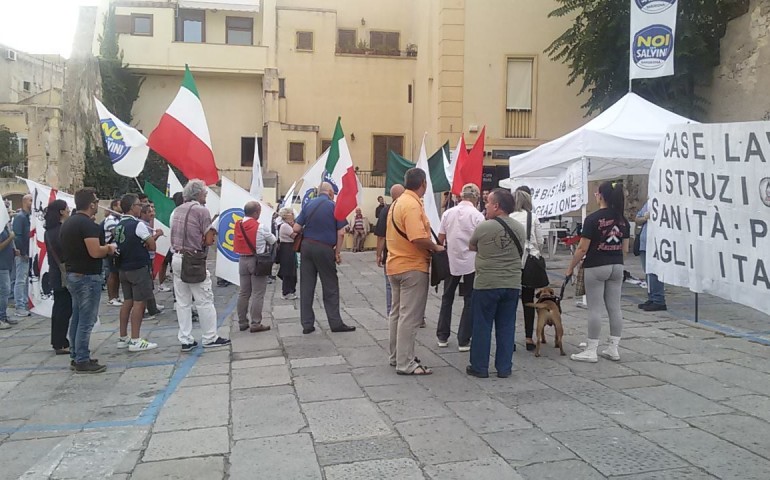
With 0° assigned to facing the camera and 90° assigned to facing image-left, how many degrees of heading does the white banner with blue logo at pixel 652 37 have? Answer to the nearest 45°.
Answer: approximately 0°

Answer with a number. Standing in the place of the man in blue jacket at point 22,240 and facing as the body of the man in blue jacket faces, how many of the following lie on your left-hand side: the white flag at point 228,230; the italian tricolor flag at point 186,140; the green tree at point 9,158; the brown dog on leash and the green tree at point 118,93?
2

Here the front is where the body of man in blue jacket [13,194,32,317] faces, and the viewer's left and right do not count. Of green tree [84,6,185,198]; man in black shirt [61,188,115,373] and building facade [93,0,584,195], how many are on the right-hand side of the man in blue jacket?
1

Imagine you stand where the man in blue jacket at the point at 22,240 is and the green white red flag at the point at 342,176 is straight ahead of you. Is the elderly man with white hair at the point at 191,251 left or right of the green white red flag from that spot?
right

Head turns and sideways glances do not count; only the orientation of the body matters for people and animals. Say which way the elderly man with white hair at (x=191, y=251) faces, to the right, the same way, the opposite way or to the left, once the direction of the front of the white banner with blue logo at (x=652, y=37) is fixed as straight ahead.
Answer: the opposite way

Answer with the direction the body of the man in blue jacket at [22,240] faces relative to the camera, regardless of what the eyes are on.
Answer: to the viewer's right

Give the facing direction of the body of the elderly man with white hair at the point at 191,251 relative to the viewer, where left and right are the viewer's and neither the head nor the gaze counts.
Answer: facing away from the viewer and to the right of the viewer

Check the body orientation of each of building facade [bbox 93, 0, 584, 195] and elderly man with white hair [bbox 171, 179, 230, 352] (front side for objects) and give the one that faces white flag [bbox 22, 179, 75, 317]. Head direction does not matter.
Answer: the building facade
